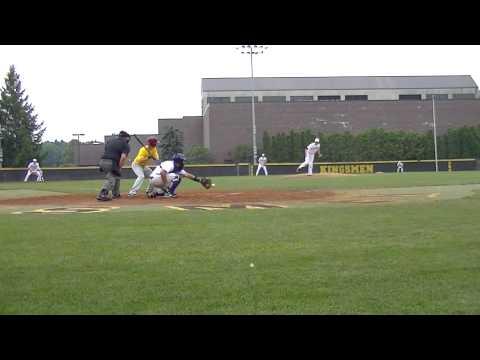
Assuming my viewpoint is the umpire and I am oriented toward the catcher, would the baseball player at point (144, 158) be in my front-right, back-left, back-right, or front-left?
front-left

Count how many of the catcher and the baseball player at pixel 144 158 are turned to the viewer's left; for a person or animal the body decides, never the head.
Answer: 0

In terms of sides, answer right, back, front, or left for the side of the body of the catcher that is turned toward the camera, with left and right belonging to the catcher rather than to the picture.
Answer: right

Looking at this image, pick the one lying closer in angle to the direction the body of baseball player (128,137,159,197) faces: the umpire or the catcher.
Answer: the catcher

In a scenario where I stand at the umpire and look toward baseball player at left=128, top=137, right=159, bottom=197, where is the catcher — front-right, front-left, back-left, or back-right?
front-right

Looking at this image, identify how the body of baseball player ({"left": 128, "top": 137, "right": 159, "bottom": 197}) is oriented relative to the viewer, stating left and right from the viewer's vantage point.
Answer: facing the viewer and to the right of the viewer

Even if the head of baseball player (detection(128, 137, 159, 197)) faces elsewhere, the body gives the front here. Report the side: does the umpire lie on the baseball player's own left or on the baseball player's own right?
on the baseball player's own right
